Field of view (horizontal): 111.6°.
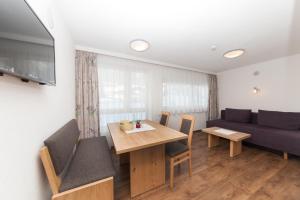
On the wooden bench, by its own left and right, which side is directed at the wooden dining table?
front

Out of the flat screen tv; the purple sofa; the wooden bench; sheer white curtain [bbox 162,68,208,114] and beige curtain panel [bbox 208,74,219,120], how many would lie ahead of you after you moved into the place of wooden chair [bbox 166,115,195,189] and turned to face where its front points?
2

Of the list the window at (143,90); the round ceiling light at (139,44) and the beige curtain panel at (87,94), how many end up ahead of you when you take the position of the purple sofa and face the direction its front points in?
3

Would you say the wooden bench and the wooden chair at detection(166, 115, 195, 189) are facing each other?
yes

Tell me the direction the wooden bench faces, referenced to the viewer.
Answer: facing to the right of the viewer

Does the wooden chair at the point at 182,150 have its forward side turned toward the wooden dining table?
yes

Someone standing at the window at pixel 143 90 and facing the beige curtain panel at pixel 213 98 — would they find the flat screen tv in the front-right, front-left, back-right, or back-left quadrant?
back-right

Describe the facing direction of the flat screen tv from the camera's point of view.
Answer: facing the viewer and to the right of the viewer

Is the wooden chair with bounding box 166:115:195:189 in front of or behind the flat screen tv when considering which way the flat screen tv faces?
in front

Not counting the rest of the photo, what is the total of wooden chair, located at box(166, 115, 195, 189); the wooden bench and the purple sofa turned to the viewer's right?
1

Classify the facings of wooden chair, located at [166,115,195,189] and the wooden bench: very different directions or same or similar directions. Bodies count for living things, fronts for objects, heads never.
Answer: very different directions

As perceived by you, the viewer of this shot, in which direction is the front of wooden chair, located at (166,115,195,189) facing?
facing the viewer and to the left of the viewer

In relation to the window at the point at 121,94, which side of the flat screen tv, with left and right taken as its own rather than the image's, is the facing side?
left
